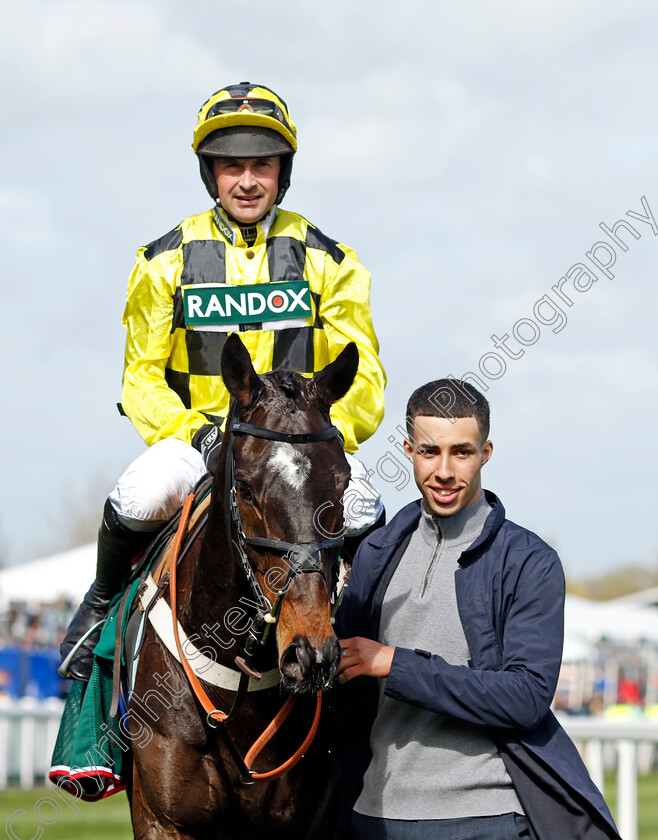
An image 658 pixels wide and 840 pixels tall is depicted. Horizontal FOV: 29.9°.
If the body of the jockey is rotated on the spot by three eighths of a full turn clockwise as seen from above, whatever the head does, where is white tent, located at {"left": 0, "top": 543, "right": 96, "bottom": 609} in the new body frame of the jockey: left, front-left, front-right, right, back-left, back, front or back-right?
front-right

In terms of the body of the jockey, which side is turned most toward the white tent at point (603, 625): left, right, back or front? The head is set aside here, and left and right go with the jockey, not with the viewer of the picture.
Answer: back

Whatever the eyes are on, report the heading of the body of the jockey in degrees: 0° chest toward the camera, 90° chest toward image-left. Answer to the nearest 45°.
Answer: approximately 0°
